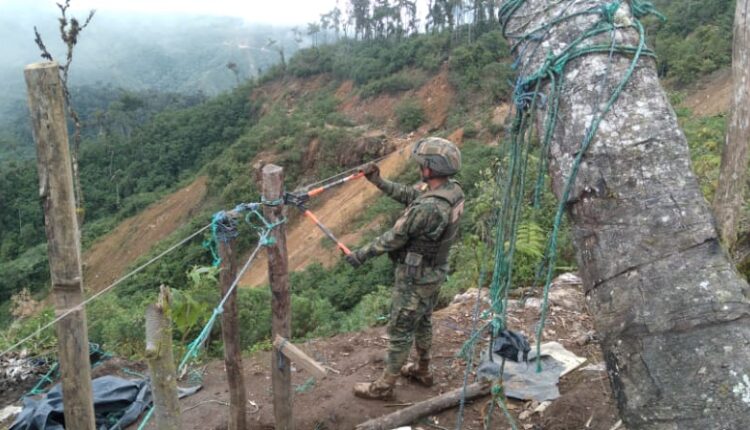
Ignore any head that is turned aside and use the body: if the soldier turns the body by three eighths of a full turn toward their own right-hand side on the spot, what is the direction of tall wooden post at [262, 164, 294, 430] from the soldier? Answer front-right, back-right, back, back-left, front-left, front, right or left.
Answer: back

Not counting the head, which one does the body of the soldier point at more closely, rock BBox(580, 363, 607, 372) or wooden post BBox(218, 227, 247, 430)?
the wooden post

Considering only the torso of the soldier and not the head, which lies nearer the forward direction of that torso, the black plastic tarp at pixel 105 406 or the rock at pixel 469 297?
the black plastic tarp

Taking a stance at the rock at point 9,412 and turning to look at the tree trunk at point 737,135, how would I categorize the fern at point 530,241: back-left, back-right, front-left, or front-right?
front-left

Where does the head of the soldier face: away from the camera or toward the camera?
away from the camera

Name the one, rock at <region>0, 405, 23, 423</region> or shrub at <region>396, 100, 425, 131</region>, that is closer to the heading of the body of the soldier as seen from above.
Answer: the rock

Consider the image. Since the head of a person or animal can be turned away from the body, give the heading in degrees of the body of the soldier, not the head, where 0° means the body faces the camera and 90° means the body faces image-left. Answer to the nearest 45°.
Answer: approximately 90°

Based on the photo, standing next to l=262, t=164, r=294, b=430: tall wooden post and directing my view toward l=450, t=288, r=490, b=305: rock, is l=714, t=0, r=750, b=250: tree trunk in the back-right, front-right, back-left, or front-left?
front-right

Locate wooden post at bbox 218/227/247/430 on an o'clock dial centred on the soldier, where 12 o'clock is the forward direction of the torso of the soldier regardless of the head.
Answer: The wooden post is roughly at 11 o'clock from the soldier.

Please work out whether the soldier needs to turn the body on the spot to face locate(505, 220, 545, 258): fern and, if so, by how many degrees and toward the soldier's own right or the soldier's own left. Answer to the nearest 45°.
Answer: approximately 135° to the soldier's own right

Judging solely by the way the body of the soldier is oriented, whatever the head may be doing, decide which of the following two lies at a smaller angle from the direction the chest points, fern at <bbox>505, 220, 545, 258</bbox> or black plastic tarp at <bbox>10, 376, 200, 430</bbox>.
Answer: the black plastic tarp

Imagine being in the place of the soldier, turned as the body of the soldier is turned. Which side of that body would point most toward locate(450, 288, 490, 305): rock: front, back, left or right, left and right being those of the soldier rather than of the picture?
right

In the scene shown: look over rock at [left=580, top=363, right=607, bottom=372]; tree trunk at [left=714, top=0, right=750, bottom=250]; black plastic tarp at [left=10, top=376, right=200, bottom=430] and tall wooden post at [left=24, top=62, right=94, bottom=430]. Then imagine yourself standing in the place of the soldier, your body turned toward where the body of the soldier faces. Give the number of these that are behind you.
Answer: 2

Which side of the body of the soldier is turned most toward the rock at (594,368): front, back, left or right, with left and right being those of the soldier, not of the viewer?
back

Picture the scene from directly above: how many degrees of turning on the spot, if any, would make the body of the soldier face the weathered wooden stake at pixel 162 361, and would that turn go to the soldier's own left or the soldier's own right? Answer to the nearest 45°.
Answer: approximately 45° to the soldier's own left
